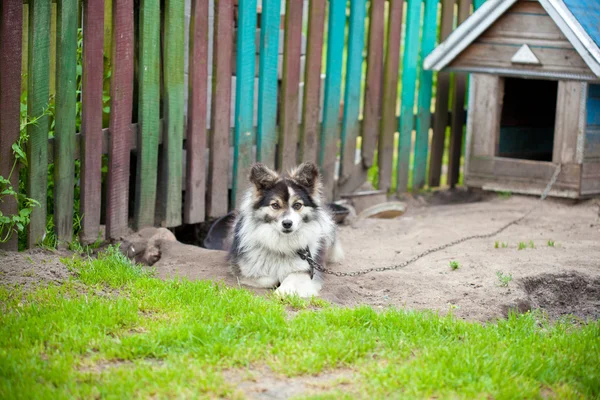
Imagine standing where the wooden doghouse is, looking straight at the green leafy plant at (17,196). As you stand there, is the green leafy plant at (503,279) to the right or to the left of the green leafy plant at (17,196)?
left

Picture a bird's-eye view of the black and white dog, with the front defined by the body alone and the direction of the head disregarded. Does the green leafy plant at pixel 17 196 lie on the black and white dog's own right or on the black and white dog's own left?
on the black and white dog's own right

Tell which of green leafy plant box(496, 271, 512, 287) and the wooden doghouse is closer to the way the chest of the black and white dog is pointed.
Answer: the green leafy plant

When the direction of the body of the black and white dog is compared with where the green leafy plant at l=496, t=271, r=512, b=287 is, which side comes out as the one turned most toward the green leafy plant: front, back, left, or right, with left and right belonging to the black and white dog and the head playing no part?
left

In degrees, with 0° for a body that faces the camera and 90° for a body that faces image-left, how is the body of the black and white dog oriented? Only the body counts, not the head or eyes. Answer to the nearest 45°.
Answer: approximately 0°

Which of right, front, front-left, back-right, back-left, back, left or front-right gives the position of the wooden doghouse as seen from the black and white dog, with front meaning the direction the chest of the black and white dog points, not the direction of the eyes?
back-left
